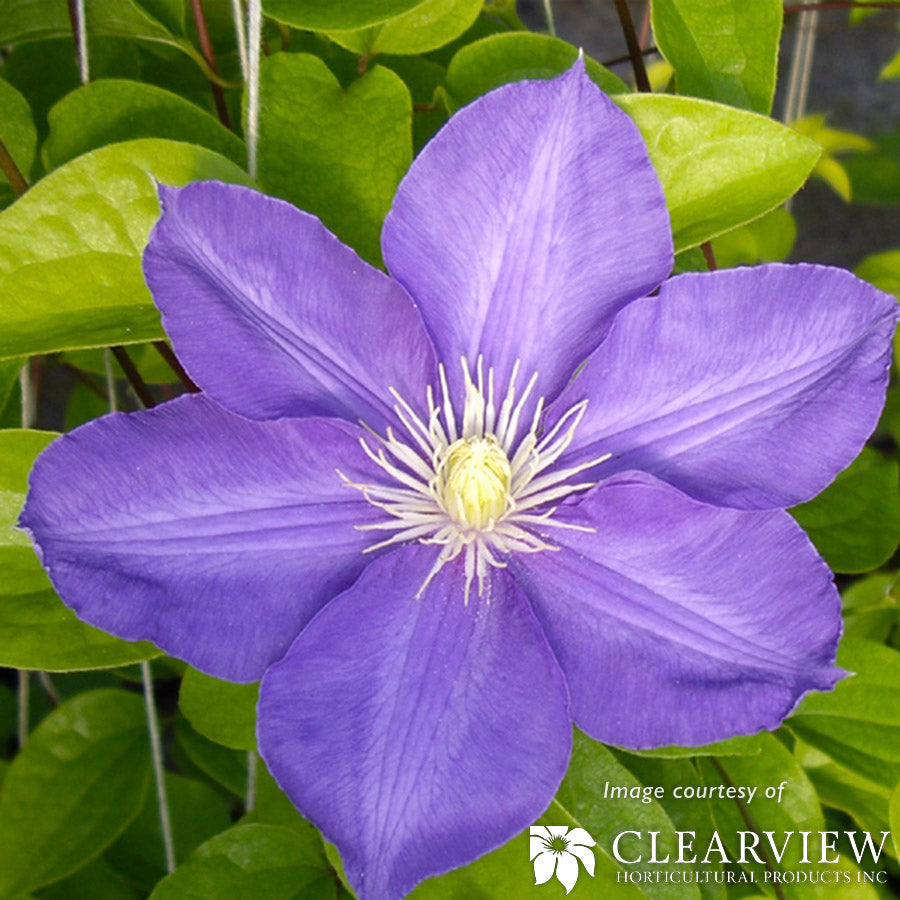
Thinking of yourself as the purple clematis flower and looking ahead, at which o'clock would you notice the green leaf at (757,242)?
The green leaf is roughly at 7 o'clock from the purple clematis flower.

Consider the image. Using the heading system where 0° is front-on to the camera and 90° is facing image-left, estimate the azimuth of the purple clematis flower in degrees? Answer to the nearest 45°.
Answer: approximately 0°
